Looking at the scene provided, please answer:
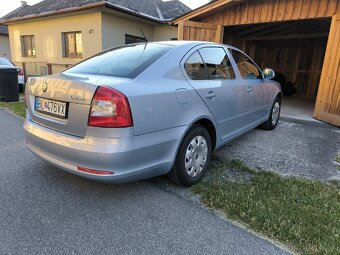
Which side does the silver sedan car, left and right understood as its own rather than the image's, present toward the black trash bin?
left

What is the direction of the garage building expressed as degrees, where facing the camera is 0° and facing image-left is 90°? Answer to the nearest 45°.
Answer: approximately 45°

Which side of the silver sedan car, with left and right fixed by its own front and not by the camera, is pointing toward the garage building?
front

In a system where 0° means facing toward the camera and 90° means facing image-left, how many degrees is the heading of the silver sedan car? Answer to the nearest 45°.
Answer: approximately 225°

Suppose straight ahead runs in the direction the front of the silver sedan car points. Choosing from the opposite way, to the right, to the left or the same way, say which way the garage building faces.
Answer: the opposite way

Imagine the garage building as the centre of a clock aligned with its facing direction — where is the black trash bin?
The black trash bin is roughly at 1 o'clock from the garage building.

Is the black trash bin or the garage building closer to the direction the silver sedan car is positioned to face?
the garage building
